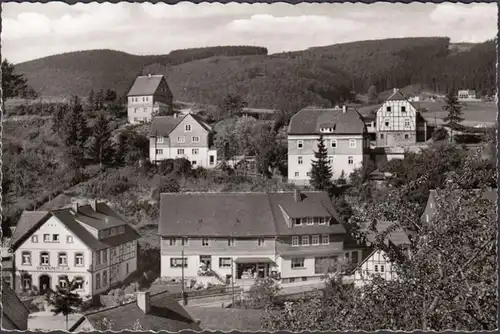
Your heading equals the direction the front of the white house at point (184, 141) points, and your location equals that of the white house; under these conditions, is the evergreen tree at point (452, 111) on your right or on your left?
on your left

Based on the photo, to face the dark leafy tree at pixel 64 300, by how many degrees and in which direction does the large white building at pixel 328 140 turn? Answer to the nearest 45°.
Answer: approximately 45° to its right

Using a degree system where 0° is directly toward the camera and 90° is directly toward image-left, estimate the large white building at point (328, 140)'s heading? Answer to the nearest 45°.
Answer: approximately 0°

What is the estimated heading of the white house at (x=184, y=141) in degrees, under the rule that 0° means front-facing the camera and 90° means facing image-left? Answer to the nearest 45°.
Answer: approximately 0°

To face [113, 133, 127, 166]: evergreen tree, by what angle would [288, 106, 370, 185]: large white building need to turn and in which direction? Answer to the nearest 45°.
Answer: approximately 90° to its right

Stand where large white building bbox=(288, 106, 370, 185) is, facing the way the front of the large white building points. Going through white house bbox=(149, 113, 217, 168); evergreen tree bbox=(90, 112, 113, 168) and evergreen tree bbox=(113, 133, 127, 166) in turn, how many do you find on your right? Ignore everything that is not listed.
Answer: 3

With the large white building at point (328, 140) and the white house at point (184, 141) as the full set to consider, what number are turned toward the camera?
2

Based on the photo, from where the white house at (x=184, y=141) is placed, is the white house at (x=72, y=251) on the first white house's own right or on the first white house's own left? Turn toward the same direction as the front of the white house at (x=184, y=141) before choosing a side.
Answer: on the first white house's own right
